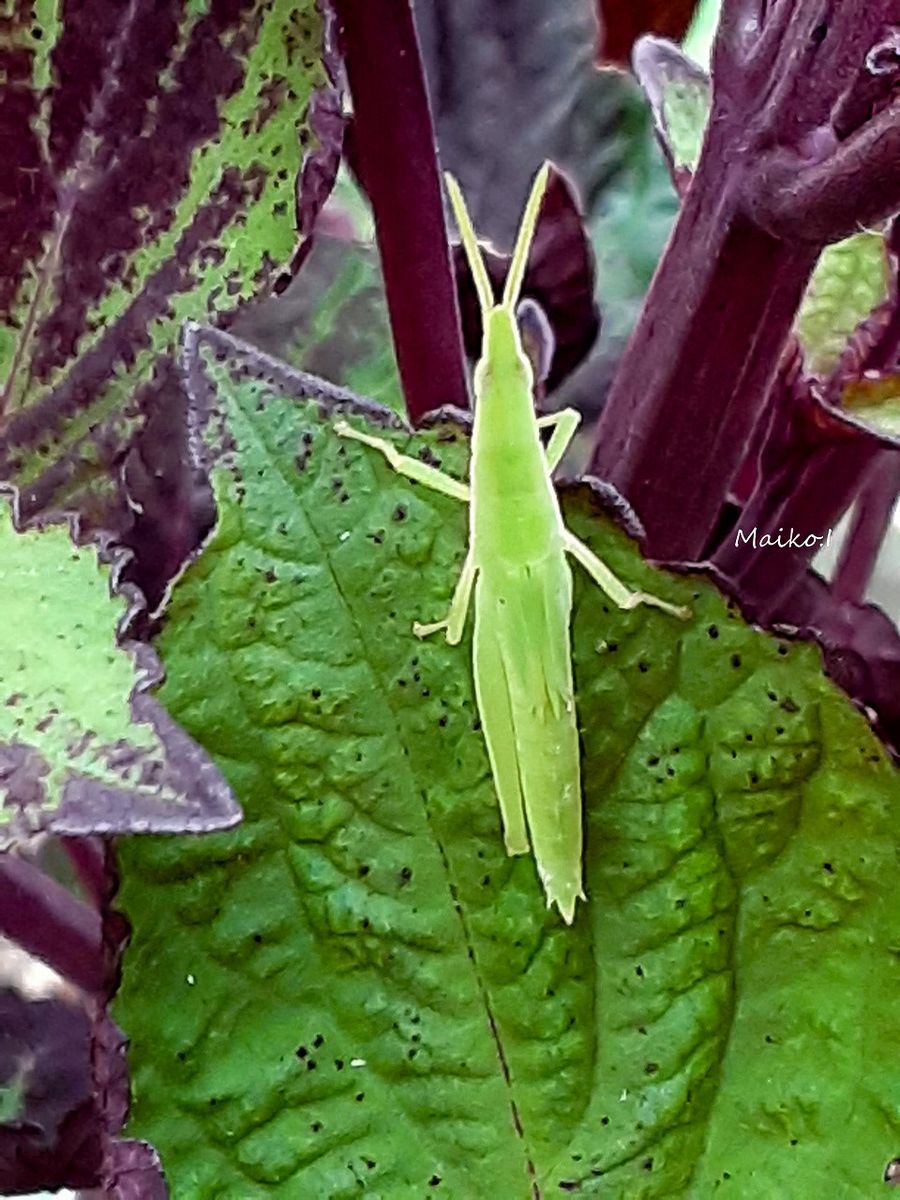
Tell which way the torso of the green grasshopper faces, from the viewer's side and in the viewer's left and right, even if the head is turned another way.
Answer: facing away from the viewer
